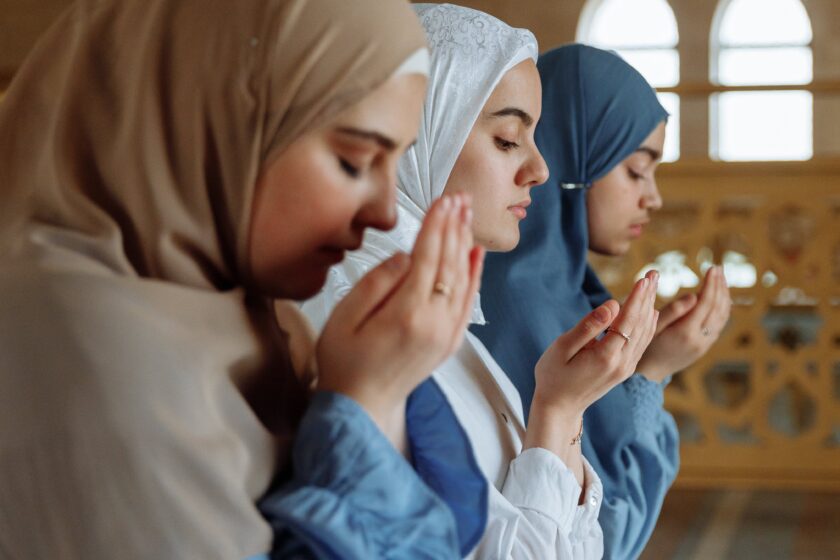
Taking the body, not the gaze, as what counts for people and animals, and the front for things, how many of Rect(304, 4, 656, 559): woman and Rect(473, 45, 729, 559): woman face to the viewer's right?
2

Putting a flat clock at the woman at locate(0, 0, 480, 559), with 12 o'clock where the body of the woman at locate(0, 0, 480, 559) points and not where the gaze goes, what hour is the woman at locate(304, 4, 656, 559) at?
the woman at locate(304, 4, 656, 559) is roughly at 10 o'clock from the woman at locate(0, 0, 480, 559).

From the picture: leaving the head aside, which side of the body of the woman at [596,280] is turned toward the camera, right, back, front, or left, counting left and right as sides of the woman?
right

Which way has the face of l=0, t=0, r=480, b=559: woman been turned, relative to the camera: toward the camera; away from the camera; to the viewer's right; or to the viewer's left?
to the viewer's right

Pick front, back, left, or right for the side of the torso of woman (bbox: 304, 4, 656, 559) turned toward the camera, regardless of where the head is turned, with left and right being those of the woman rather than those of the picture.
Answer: right

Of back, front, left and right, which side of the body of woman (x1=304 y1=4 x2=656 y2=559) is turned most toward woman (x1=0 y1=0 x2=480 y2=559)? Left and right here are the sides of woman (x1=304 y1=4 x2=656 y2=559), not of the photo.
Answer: right

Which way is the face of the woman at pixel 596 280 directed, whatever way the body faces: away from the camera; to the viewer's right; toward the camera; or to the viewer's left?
to the viewer's right

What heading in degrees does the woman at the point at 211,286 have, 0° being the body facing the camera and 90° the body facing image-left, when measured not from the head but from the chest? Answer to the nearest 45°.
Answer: approximately 270°
